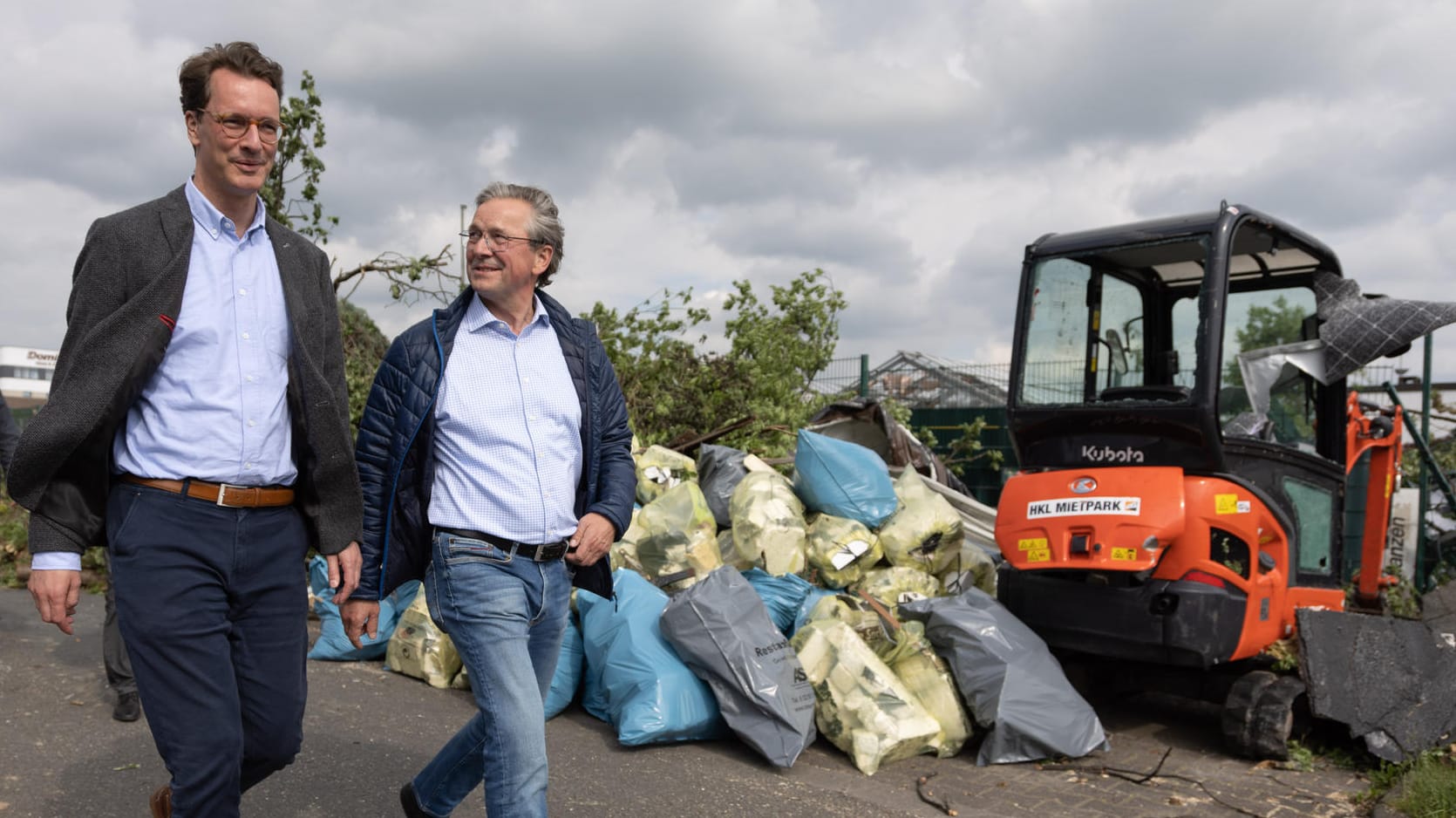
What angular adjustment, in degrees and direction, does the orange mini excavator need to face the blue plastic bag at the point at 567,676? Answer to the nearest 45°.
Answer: approximately 135° to its left

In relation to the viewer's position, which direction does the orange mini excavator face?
facing away from the viewer and to the right of the viewer

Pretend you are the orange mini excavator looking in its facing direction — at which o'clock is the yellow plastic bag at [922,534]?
The yellow plastic bag is roughly at 8 o'clock from the orange mini excavator.

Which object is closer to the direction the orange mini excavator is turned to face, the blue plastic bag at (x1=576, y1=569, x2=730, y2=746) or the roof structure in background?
the roof structure in background

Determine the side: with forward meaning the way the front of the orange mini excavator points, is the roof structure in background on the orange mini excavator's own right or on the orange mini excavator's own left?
on the orange mini excavator's own left

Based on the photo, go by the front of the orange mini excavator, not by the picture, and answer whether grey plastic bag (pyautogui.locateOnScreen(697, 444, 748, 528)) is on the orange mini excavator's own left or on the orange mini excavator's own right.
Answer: on the orange mini excavator's own left

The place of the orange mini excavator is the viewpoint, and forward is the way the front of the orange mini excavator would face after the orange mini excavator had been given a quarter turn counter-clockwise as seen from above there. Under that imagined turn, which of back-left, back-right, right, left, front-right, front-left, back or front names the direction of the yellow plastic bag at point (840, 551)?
front-left

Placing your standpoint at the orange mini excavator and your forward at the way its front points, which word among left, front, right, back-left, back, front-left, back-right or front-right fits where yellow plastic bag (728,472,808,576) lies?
back-left

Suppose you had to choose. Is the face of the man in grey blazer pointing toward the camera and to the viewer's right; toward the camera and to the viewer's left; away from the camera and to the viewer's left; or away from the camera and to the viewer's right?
toward the camera and to the viewer's right
